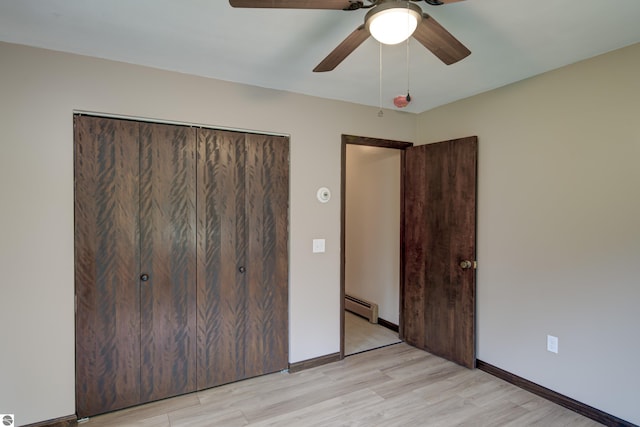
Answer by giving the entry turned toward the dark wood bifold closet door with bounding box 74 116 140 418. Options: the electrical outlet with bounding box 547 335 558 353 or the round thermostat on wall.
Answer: the electrical outlet

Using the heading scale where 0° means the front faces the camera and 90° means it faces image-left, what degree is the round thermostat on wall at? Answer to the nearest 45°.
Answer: approximately 315°

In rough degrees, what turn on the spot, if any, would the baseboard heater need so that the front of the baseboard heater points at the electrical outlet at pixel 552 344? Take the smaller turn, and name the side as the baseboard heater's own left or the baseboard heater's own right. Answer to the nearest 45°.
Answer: approximately 90° to the baseboard heater's own left

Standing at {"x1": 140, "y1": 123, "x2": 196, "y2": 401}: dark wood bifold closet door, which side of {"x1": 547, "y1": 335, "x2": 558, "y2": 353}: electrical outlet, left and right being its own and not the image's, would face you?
front

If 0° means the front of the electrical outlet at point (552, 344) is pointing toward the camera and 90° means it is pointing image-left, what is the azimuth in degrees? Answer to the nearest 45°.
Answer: approximately 45°

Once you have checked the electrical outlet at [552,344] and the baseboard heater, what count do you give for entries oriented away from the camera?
0

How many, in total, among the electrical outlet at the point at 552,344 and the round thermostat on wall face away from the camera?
0

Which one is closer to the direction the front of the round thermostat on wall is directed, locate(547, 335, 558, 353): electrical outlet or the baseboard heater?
the electrical outlet

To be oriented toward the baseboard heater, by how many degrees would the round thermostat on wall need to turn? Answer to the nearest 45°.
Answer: approximately 135° to its left

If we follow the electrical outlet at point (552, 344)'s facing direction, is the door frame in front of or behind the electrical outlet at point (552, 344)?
in front
